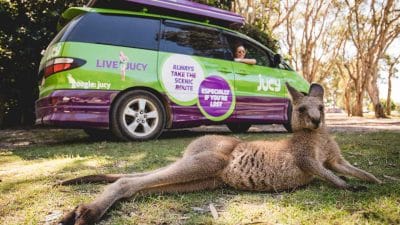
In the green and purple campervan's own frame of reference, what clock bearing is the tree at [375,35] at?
The tree is roughly at 12 o'clock from the green and purple campervan.

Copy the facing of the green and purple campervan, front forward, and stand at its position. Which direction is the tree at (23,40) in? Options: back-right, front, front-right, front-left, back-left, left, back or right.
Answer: left

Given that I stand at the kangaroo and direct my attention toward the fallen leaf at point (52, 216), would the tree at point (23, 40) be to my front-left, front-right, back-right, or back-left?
front-right

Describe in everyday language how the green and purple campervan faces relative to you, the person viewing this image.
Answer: facing away from the viewer and to the right of the viewer

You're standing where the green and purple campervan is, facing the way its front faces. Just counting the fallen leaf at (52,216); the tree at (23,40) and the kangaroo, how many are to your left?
1

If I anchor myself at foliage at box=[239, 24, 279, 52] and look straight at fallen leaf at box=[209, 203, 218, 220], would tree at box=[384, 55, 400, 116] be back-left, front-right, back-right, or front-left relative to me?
back-left

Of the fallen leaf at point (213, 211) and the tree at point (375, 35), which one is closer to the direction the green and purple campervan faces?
the tree

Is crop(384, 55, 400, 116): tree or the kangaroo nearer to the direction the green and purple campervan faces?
the tree

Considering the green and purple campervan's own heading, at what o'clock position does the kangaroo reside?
The kangaroo is roughly at 4 o'clock from the green and purple campervan.

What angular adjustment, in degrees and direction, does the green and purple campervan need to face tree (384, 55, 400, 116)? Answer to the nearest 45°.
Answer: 0° — it already faces it
